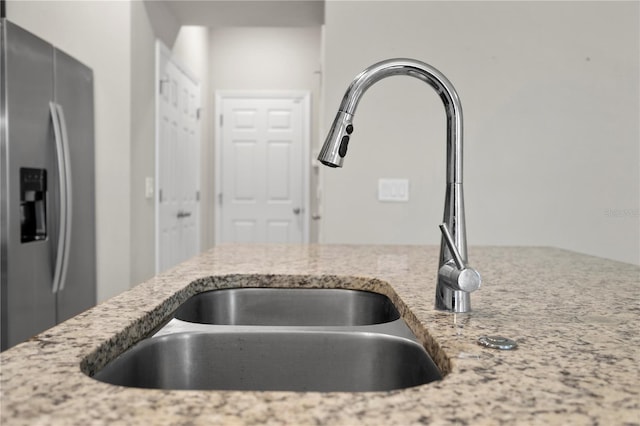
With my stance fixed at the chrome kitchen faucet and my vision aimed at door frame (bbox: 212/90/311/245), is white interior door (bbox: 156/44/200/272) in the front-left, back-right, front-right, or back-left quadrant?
front-left

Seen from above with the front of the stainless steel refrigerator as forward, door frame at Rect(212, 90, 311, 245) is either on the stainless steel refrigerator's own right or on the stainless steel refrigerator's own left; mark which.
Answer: on the stainless steel refrigerator's own left

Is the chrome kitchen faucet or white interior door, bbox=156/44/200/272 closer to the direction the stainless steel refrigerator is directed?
the chrome kitchen faucet

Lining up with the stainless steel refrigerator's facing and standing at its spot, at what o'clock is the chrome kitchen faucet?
The chrome kitchen faucet is roughly at 1 o'clock from the stainless steel refrigerator.

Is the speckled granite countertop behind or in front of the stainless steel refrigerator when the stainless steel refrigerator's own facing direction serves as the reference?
in front

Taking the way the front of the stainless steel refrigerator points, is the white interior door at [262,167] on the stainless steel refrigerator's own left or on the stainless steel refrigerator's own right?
on the stainless steel refrigerator's own left

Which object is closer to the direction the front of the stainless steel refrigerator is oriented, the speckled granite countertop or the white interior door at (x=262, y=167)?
the speckled granite countertop

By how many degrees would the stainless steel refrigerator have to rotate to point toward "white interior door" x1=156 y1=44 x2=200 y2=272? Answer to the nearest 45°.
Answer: approximately 90° to its left

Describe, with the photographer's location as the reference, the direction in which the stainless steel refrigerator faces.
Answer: facing the viewer and to the right of the viewer
